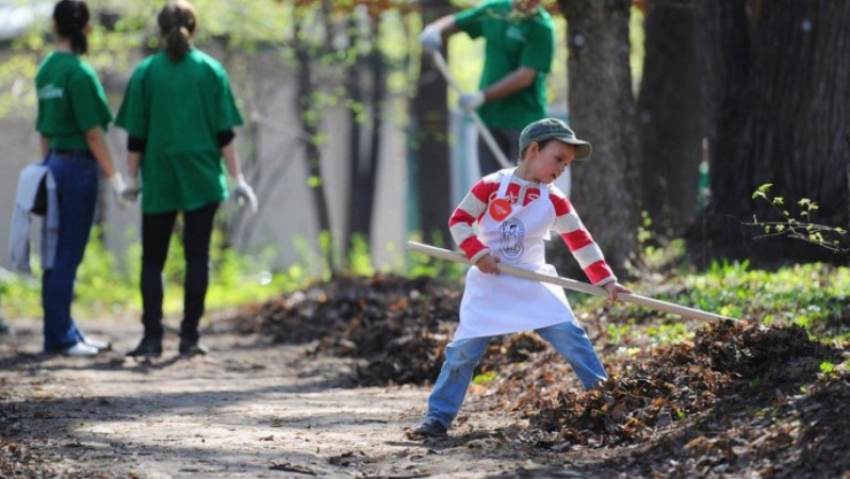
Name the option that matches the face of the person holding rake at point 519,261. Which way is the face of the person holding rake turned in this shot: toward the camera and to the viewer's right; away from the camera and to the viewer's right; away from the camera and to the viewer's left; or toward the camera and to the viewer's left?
toward the camera and to the viewer's right

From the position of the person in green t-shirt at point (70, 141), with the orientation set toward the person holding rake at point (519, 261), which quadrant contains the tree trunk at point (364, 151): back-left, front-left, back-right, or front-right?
back-left

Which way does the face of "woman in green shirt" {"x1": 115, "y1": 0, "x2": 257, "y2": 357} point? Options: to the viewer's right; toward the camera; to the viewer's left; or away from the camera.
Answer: away from the camera

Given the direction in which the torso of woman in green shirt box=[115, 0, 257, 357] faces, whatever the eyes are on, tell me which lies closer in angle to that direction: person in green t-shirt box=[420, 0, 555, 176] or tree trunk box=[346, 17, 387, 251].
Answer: the tree trunk

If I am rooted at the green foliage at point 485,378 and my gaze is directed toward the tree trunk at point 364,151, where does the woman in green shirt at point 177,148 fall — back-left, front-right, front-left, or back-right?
front-left

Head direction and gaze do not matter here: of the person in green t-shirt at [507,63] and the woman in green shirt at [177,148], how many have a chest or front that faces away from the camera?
1

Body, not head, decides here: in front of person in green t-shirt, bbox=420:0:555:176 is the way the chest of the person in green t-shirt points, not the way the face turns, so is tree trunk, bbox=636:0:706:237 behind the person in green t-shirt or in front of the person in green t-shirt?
behind

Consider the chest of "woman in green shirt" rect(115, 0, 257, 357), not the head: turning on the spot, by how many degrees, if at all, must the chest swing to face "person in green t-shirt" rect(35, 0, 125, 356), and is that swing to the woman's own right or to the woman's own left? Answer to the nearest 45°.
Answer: approximately 90° to the woman's own left

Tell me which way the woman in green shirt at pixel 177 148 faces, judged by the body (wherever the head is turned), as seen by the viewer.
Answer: away from the camera

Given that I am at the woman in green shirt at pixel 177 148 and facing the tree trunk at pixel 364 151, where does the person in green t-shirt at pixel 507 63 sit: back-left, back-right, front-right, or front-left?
front-right

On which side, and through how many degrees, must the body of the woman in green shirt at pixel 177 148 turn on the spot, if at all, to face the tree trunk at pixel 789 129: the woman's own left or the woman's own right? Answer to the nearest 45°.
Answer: approximately 90° to the woman's own right

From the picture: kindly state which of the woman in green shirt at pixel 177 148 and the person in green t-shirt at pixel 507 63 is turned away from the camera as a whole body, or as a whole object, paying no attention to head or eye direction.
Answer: the woman in green shirt

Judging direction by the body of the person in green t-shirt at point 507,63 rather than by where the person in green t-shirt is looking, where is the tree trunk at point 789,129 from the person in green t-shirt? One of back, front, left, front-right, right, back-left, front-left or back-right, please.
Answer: back-left

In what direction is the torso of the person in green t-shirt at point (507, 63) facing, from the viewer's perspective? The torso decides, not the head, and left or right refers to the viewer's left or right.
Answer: facing the viewer and to the left of the viewer

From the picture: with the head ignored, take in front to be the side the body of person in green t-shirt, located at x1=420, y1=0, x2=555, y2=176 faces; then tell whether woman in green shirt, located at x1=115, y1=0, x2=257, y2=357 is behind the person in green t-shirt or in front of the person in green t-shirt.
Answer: in front

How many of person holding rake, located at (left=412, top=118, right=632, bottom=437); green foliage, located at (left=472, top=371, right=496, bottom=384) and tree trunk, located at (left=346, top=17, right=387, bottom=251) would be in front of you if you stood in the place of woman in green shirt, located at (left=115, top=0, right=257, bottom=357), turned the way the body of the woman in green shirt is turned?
1
